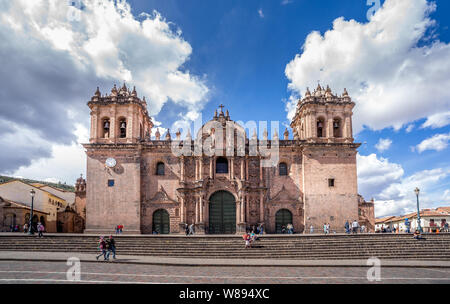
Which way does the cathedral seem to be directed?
toward the camera

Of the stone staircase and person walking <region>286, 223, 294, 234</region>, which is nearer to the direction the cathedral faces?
the stone staircase

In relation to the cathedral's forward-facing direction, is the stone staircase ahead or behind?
ahead

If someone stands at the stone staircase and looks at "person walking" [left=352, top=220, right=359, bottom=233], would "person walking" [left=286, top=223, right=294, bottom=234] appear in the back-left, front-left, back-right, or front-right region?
front-left

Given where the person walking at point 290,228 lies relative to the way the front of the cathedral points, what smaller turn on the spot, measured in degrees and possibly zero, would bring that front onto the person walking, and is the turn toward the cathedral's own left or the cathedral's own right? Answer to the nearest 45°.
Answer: approximately 90° to the cathedral's own left

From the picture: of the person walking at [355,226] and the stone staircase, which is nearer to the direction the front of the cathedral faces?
the stone staircase
